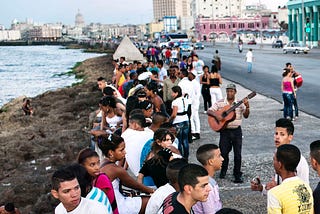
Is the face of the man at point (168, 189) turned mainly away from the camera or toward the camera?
away from the camera

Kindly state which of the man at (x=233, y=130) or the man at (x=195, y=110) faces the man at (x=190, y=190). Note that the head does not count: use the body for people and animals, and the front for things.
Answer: the man at (x=233, y=130)

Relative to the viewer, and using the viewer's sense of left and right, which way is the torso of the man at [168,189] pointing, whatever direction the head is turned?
facing away from the viewer and to the right of the viewer

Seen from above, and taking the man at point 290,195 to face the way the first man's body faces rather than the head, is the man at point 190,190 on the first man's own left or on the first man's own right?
on the first man's own left

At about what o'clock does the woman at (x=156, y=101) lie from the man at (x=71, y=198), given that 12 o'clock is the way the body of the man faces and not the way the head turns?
The woman is roughly at 8 o'clock from the man.

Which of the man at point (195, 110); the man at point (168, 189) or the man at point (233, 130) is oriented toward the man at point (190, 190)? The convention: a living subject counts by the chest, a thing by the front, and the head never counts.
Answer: the man at point (233, 130)

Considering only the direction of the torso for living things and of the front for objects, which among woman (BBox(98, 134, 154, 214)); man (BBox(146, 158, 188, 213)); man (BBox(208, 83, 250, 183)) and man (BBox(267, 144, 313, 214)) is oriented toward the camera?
man (BBox(208, 83, 250, 183))

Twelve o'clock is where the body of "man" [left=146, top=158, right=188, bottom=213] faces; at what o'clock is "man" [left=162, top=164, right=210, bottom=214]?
"man" [left=162, top=164, right=210, bottom=214] is roughly at 4 o'clock from "man" [left=146, top=158, right=188, bottom=213].
